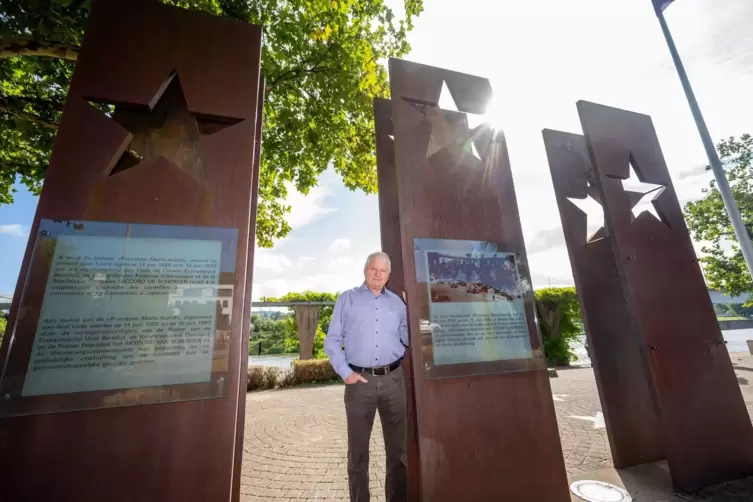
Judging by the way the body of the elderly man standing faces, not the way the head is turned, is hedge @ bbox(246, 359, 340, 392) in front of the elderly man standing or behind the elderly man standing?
behind

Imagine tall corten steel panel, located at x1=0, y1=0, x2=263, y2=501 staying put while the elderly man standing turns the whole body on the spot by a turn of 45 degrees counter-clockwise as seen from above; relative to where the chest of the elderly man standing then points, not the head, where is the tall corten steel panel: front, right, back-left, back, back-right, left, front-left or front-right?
right

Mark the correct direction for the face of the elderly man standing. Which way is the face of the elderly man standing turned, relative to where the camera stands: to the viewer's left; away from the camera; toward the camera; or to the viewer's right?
toward the camera

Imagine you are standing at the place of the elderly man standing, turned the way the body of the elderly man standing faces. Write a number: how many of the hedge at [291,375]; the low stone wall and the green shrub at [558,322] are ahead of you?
0

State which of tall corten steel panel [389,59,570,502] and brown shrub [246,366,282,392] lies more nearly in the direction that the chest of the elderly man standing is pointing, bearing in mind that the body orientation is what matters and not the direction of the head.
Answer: the tall corten steel panel

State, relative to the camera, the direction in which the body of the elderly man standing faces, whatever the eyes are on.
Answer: toward the camera

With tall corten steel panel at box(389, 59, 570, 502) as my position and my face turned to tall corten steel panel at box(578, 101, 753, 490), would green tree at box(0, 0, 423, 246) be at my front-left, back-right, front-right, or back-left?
back-left

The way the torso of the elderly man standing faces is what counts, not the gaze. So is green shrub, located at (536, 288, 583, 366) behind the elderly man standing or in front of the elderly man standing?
behind

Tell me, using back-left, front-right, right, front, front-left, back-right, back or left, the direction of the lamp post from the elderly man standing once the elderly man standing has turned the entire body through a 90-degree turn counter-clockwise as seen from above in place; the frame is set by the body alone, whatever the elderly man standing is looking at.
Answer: front

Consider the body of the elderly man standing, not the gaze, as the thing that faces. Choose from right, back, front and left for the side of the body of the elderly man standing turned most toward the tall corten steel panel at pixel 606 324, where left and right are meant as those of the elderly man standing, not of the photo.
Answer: left

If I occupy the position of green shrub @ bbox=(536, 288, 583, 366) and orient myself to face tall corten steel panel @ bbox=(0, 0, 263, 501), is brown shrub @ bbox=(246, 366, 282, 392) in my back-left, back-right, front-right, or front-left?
front-right

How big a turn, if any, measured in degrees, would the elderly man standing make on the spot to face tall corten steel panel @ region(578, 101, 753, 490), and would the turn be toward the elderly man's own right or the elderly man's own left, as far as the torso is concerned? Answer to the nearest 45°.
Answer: approximately 90° to the elderly man's own left

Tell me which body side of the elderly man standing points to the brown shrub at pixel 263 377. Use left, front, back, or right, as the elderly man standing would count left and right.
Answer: back
